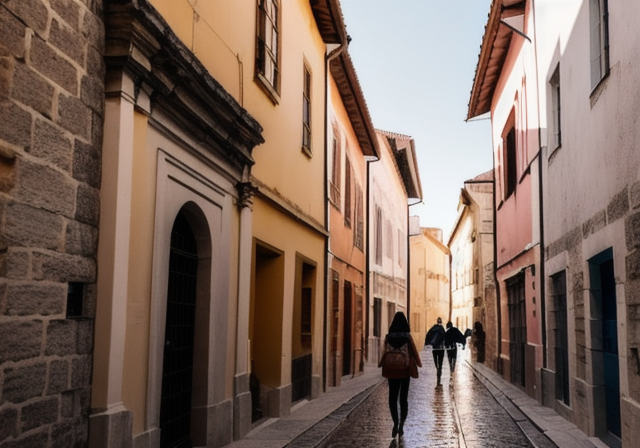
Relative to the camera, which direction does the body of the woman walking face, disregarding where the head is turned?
away from the camera

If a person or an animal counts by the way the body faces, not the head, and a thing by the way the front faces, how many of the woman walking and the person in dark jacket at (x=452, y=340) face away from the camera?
2

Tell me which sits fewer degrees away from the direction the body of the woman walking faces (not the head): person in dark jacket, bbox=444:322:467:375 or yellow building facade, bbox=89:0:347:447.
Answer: the person in dark jacket

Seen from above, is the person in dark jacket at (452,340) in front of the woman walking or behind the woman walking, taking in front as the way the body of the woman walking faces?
in front

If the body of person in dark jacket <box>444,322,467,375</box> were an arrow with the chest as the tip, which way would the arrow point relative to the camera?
away from the camera

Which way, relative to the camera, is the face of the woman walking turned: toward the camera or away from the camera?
away from the camera

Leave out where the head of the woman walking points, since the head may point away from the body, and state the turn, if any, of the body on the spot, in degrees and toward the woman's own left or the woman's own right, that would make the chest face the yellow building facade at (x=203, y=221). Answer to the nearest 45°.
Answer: approximately 135° to the woman's own left

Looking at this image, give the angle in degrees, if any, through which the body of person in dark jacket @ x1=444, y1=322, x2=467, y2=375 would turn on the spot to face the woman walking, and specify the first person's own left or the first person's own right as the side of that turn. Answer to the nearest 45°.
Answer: approximately 180°
